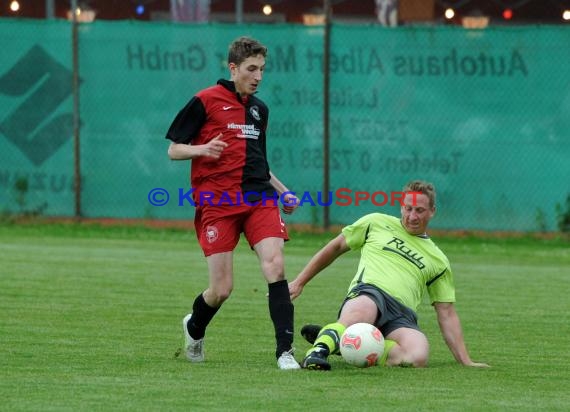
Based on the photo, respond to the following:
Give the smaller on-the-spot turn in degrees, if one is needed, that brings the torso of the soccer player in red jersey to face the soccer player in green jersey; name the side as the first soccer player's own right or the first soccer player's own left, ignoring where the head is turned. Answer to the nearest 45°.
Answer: approximately 45° to the first soccer player's own left

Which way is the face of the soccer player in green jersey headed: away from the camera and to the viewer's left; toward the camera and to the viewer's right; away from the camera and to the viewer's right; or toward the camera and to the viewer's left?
toward the camera and to the viewer's left

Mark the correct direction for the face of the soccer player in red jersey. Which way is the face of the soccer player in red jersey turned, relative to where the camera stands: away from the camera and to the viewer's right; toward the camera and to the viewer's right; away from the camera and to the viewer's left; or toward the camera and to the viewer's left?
toward the camera and to the viewer's right

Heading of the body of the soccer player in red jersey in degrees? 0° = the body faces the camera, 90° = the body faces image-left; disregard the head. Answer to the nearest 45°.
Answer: approximately 315°
